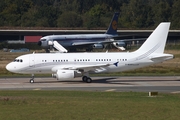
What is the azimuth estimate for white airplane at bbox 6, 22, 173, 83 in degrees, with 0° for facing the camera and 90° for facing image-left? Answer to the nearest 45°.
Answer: approximately 90°
